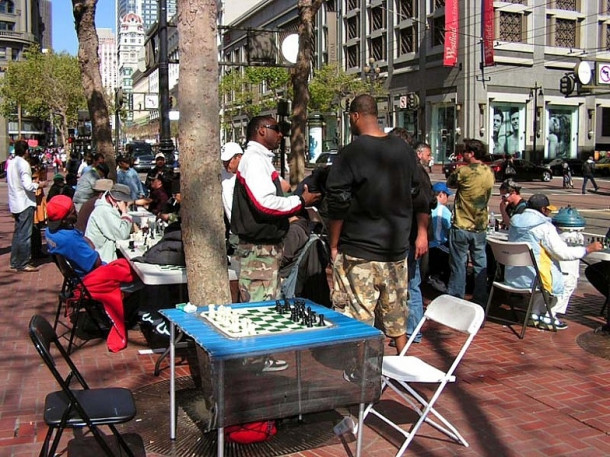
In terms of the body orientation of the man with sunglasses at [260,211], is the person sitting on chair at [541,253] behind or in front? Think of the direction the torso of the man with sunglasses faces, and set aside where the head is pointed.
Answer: in front

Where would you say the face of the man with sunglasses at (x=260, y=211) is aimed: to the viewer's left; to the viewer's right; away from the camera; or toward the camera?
to the viewer's right

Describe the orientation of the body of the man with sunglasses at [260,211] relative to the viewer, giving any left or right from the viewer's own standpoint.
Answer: facing to the right of the viewer

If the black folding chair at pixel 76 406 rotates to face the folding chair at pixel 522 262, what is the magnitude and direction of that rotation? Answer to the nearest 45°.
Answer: approximately 45° to its left

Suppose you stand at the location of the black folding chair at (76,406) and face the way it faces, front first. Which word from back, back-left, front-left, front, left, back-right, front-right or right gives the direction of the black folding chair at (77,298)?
left

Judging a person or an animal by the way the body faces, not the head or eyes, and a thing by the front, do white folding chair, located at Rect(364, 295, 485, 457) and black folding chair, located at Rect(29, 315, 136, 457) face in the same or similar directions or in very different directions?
very different directions

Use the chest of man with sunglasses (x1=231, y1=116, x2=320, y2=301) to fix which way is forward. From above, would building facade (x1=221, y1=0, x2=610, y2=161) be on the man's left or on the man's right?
on the man's left

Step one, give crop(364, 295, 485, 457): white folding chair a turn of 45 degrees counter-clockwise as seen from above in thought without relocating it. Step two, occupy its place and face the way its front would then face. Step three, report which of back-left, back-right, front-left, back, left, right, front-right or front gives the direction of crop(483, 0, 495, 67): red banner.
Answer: back

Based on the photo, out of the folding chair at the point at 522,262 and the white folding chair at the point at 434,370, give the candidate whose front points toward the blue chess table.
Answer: the white folding chair

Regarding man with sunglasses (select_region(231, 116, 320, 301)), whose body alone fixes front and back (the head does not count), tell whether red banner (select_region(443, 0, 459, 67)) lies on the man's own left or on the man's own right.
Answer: on the man's own left

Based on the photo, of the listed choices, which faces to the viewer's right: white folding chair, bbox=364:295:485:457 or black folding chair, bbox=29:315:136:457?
the black folding chair
